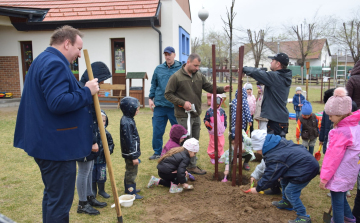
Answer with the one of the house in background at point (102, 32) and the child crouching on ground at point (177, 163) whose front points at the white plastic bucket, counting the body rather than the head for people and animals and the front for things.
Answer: the house in background

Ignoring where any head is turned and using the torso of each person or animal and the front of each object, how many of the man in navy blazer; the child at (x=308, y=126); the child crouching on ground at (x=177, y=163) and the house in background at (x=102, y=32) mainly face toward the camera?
2

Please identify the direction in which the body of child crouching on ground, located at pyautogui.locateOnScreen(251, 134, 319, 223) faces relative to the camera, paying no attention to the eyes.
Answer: to the viewer's left

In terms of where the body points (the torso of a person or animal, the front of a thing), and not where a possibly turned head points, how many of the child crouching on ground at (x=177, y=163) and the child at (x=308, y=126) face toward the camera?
1

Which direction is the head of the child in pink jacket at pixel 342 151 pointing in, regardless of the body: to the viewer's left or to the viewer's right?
to the viewer's left

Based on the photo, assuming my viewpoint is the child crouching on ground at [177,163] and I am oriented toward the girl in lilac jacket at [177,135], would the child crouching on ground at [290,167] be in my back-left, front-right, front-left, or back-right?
back-right

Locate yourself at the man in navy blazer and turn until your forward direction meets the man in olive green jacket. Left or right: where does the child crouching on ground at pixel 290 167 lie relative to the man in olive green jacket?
right

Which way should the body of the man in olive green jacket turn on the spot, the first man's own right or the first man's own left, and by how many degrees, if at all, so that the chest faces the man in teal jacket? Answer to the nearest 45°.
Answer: approximately 180°

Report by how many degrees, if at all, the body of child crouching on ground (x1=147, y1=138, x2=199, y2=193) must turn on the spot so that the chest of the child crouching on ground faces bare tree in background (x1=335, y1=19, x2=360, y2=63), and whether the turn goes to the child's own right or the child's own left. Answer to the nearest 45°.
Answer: approximately 45° to the child's own left

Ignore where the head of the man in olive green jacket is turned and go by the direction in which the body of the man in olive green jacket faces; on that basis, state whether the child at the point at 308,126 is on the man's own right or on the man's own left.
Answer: on the man's own left

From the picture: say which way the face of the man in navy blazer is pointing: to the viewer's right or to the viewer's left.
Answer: to the viewer's right
